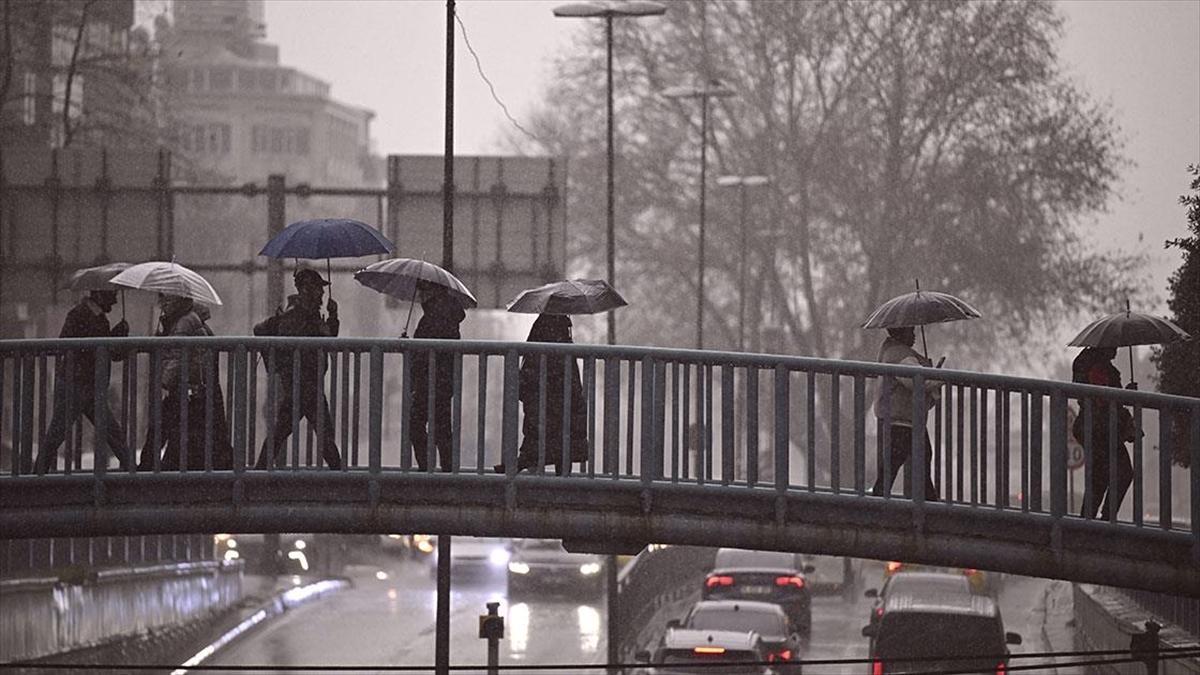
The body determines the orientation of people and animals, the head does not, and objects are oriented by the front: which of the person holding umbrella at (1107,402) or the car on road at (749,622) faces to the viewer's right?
the person holding umbrella

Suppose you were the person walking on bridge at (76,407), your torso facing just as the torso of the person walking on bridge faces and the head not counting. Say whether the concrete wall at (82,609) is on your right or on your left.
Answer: on your left

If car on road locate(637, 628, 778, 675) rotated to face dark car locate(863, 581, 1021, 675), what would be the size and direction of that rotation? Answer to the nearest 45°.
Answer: approximately 45° to its right

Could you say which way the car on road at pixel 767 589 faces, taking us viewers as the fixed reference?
facing away from the viewer

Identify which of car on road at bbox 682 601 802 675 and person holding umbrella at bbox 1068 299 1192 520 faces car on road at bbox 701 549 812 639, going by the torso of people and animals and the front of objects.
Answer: car on road at bbox 682 601 802 675

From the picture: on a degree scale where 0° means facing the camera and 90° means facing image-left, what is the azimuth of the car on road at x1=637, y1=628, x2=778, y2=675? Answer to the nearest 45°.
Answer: approximately 180°

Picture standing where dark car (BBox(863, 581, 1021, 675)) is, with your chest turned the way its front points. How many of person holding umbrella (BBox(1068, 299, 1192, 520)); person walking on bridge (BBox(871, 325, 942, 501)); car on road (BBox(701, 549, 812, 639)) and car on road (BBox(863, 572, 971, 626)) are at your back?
2

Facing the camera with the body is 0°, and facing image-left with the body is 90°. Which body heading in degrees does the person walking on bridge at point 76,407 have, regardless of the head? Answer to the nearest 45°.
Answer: approximately 270°

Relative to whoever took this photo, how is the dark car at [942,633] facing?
facing away from the viewer

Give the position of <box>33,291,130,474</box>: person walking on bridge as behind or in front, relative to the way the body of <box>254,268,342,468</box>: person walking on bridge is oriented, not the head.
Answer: behind

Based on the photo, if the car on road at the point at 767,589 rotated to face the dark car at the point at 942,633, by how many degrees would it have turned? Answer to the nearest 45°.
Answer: approximately 180°

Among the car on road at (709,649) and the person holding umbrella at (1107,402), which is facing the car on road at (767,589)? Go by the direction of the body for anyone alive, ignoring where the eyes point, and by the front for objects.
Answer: the car on road at (709,649)
